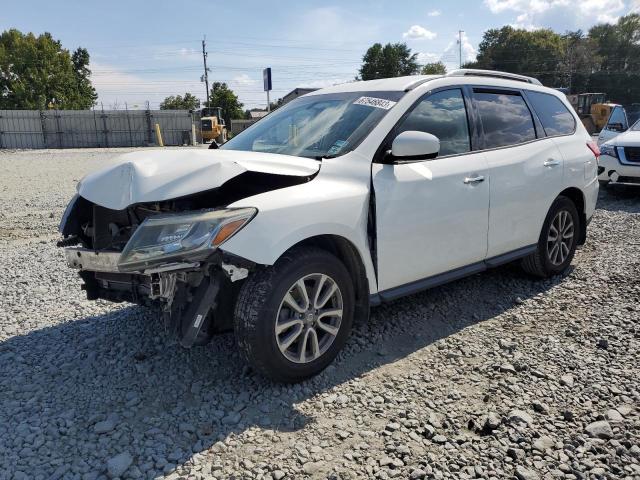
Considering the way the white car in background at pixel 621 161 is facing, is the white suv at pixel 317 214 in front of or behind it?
in front

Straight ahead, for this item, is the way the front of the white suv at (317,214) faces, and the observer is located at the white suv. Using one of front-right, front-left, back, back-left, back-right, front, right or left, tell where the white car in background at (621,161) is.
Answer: back

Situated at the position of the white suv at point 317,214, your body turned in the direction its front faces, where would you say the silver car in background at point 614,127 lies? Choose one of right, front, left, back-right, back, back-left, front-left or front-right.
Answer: back

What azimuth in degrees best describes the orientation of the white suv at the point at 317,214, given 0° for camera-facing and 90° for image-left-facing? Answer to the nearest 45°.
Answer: approximately 45°

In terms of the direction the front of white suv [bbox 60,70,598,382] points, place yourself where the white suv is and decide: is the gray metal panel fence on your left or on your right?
on your right

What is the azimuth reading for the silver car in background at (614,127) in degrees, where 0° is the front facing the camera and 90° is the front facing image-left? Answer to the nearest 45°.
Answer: approximately 45°

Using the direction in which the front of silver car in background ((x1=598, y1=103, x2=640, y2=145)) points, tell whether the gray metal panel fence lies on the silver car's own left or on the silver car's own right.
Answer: on the silver car's own right
